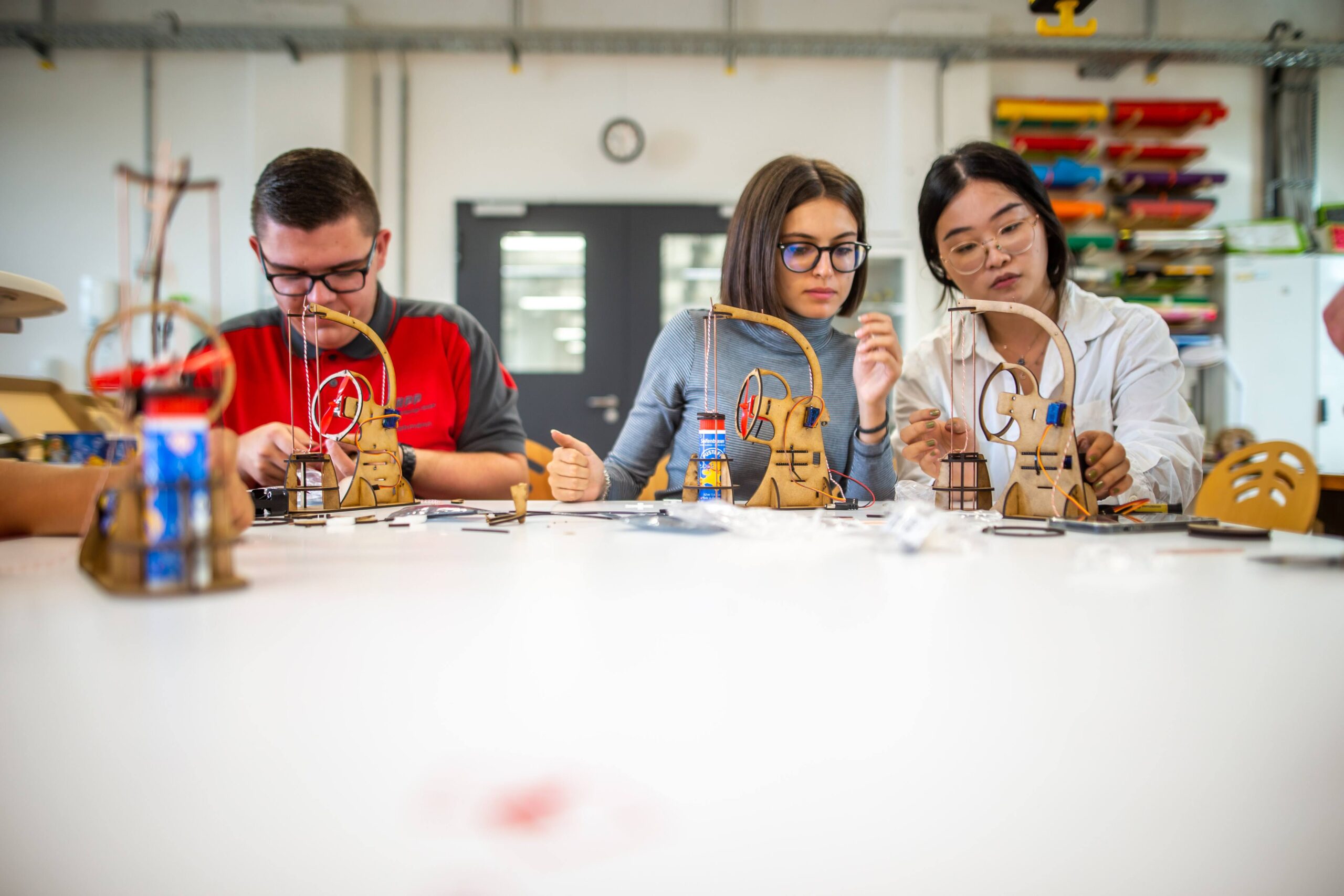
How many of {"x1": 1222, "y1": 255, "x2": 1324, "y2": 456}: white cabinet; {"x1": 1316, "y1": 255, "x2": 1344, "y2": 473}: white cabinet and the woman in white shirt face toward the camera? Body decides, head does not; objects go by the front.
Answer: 3

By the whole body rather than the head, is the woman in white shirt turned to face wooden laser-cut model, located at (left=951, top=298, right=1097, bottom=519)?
yes

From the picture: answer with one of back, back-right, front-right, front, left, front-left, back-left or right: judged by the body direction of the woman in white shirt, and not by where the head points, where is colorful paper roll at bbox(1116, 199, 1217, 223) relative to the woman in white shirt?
back

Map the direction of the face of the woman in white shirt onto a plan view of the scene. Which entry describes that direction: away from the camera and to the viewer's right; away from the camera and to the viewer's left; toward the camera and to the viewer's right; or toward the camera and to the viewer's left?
toward the camera and to the viewer's left

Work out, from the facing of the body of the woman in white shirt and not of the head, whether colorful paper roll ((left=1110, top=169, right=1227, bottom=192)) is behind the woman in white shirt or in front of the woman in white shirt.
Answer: behind

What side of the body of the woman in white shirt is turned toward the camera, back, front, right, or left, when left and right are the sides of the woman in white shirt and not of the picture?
front

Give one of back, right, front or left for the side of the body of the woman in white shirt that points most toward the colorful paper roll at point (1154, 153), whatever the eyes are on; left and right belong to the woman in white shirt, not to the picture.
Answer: back

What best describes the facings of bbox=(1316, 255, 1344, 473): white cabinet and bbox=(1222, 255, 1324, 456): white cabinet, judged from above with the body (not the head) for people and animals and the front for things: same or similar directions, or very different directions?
same or similar directions

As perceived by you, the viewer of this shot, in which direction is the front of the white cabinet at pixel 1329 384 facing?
facing the viewer

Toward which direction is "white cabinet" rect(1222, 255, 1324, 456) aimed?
toward the camera

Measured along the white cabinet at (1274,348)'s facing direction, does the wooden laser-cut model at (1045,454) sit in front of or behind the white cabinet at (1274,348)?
in front
